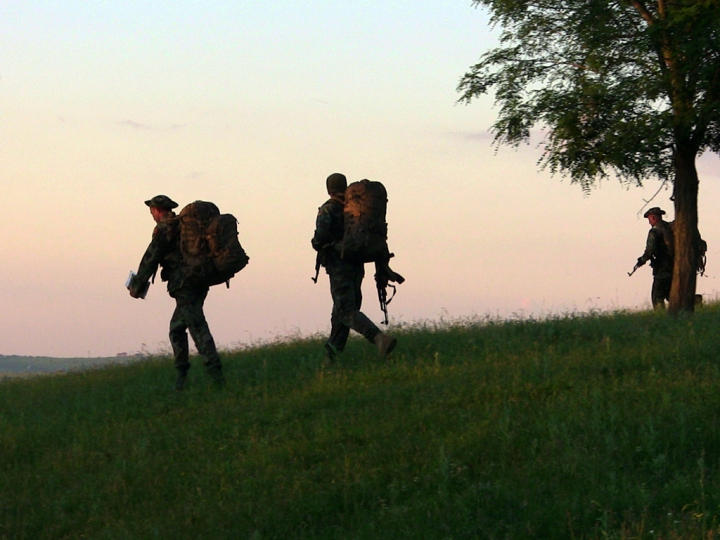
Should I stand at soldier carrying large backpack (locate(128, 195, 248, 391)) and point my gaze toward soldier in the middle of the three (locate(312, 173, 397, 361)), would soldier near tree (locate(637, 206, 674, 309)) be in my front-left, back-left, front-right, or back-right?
front-left

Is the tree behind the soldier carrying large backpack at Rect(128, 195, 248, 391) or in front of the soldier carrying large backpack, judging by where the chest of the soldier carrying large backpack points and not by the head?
behind

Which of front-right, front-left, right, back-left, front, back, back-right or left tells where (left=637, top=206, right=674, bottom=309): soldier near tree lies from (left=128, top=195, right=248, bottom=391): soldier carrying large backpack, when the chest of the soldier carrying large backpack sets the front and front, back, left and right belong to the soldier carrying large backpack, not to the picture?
back-right

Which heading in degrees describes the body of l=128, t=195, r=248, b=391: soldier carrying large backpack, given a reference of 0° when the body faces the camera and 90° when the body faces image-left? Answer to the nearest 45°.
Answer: approximately 90°

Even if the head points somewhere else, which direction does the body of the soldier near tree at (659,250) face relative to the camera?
to the viewer's left

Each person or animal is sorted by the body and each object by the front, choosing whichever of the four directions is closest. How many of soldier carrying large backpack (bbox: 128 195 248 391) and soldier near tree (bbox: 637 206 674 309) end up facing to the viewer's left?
2

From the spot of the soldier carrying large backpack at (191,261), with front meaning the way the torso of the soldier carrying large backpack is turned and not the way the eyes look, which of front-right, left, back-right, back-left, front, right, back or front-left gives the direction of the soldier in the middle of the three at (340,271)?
back

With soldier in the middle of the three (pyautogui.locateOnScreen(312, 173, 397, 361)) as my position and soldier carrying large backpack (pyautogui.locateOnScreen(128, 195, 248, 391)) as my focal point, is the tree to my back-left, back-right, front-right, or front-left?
back-right

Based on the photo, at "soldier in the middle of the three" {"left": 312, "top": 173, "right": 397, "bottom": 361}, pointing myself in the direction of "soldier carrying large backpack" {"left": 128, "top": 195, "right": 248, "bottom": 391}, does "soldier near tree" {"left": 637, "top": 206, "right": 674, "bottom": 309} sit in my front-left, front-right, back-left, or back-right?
back-right

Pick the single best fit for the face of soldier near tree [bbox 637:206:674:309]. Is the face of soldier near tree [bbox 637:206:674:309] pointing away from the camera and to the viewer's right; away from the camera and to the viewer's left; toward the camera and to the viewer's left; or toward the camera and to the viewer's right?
toward the camera and to the viewer's left
